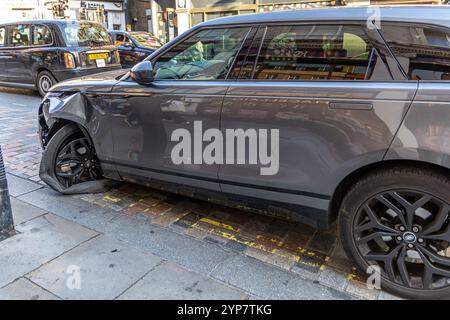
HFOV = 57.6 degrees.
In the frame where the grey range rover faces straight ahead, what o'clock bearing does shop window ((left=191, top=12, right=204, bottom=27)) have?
The shop window is roughly at 1 o'clock from the grey range rover.

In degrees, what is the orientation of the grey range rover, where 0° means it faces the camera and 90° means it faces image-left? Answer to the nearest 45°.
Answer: approximately 135°
